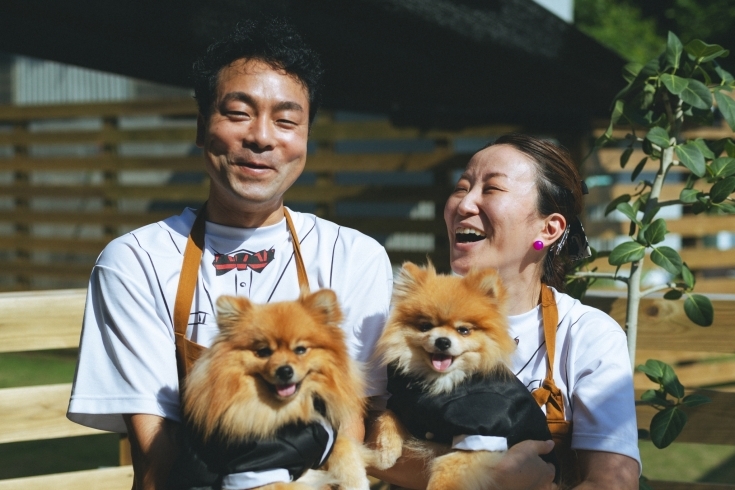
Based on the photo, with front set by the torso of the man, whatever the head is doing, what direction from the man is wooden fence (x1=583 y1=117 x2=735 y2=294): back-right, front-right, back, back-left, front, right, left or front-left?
back-left

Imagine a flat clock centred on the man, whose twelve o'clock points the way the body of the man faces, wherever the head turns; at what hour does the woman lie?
The woman is roughly at 9 o'clock from the man.

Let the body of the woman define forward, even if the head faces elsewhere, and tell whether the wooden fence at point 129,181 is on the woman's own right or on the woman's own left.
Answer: on the woman's own right

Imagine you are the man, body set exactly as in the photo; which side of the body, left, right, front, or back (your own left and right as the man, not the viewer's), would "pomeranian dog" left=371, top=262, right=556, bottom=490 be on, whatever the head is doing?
left

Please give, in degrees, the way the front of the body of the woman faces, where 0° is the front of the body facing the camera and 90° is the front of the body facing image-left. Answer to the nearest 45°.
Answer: approximately 45°

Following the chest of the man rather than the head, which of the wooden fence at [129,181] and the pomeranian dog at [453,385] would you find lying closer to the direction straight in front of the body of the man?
the pomeranian dog

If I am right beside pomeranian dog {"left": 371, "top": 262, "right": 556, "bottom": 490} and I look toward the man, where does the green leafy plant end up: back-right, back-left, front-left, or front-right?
back-right

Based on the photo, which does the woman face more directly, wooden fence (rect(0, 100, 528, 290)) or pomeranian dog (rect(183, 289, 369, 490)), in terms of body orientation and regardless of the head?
the pomeranian dog
